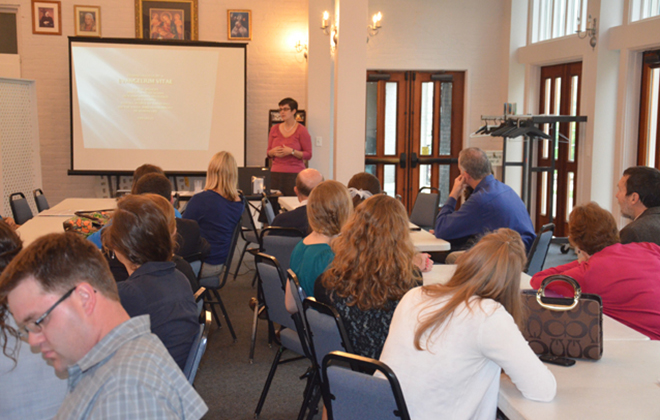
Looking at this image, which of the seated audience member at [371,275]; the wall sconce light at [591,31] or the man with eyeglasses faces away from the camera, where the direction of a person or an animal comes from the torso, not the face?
the seated audience member

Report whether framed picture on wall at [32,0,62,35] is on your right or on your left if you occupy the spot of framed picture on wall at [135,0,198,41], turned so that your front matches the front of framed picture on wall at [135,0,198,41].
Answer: on your right

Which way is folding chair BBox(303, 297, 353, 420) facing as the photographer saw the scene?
facing away from the viewer and to the right of the viewer

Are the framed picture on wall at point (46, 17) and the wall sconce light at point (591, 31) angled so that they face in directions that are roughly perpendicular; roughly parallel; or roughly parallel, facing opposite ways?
roughly perpendicular

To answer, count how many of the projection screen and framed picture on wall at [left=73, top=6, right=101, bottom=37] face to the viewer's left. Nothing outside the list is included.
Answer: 0

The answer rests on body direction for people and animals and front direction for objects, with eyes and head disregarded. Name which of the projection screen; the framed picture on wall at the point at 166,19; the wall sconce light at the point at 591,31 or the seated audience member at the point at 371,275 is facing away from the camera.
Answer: the seated audience member

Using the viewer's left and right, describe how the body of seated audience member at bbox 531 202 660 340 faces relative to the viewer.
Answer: facing away from the viewer and to the left of the viewer

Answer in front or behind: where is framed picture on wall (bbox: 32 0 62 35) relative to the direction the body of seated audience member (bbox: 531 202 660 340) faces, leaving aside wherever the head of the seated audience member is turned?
in front

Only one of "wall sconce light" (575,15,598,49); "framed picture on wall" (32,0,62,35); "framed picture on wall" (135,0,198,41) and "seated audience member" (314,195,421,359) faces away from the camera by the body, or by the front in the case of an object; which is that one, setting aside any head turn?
the seated audience member

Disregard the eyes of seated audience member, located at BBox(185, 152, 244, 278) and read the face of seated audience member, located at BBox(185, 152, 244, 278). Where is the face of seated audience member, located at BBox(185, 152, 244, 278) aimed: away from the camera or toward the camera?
away from the camera

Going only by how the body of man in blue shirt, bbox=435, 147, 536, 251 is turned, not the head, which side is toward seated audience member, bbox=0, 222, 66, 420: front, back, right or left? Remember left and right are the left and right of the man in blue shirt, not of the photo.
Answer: left

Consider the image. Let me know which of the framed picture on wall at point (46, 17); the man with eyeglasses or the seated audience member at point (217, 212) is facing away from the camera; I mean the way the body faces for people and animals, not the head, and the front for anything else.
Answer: the seated audience member

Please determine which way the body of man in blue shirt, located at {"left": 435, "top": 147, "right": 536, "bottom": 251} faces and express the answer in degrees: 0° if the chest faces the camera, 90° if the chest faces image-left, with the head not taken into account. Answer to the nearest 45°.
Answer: approximately 135°

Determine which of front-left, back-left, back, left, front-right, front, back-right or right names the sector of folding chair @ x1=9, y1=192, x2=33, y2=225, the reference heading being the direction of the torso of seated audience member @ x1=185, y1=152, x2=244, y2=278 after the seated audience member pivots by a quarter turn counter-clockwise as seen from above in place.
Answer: front-right

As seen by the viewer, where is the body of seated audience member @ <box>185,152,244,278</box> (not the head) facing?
away from the camera

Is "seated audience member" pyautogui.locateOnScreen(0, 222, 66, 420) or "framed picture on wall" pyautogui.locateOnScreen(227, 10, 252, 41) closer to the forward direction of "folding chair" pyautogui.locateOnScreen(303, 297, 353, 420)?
the framed picture on wall

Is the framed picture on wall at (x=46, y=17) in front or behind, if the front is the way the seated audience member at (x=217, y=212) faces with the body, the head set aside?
in front

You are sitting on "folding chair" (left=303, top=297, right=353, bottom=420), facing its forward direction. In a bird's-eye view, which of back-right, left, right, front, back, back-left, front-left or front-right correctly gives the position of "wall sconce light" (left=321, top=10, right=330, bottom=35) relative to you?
front-left
